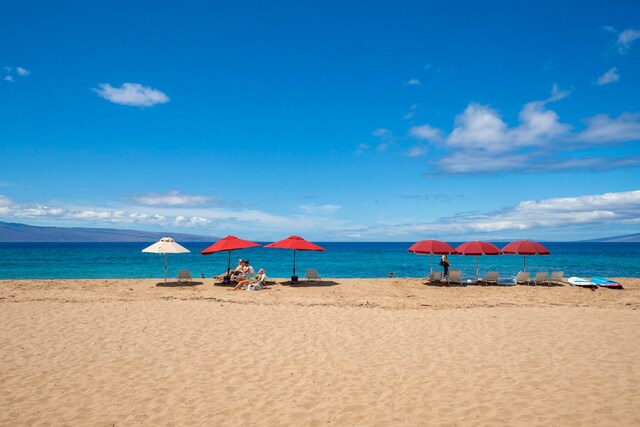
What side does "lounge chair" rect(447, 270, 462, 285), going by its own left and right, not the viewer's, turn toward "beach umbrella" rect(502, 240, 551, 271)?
right

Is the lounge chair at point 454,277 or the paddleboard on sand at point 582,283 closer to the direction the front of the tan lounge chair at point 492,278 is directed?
the lounge chair

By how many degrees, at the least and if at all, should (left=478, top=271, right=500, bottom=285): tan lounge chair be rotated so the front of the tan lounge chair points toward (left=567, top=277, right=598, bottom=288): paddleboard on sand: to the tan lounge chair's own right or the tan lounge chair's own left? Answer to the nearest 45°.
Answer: approximately 135° to the tan lounge chair's own right

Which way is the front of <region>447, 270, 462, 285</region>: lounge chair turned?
away from the camera

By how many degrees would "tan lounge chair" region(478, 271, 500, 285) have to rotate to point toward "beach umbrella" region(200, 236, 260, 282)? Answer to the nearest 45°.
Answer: approximately 90° to its left

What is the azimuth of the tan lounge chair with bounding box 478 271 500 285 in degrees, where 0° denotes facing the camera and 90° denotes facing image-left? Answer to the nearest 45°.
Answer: approximately 135°

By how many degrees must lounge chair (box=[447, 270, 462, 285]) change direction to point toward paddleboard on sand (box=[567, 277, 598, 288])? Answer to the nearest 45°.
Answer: approximately 90° to its right
